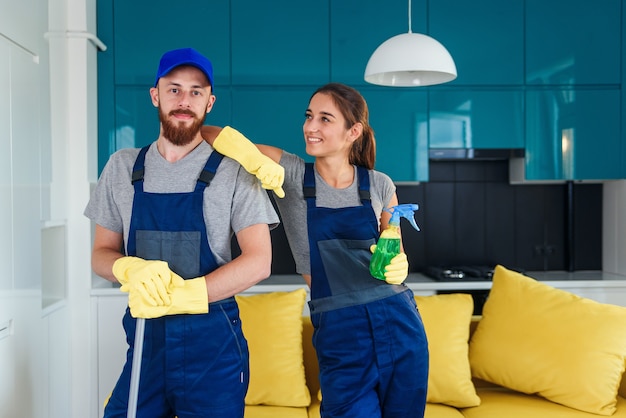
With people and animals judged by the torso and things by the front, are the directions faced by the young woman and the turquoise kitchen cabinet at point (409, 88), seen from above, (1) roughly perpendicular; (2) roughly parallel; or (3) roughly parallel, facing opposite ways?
roughly parallel

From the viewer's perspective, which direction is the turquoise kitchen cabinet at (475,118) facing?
toward the camera

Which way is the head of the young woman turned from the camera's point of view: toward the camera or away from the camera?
toward the camera

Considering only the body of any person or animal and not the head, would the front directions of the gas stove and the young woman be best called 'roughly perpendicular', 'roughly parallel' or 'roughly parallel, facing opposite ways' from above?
roughly parallel

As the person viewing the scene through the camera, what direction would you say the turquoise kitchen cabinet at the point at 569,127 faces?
facing the viewer

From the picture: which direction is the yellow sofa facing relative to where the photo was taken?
toward the camera

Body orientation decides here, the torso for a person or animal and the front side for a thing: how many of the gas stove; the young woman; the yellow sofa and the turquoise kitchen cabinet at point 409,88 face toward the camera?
4

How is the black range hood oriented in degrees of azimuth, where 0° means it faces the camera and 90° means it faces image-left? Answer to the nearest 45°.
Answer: approximately 0°
